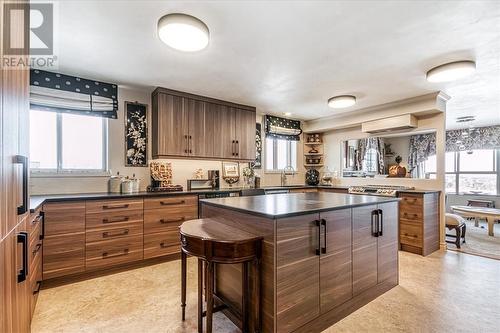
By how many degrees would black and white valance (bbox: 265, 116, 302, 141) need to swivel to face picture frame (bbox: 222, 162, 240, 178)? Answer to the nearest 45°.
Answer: approximately 90° to its right

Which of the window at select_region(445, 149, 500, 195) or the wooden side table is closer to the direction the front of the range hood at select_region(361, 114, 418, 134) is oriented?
the wooden side table

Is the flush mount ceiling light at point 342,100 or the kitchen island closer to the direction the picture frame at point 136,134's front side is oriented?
the kitchen island

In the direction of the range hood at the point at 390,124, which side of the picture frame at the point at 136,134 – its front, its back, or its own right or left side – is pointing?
left

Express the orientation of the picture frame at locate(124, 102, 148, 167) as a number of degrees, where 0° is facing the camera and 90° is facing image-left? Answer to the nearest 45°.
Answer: approximately 0°

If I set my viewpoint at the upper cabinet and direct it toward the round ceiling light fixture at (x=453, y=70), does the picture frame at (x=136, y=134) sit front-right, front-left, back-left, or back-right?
back-right

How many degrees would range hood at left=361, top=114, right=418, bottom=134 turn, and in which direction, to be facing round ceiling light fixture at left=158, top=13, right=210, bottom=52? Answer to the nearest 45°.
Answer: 0° — it already faces it

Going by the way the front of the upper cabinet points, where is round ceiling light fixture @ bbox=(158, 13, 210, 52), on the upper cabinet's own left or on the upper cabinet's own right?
on the upper cabinet's own right

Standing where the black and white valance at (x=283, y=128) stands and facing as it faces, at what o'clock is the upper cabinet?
The upper cabinet is roughly at 3 o'clock from the black and white valance.
